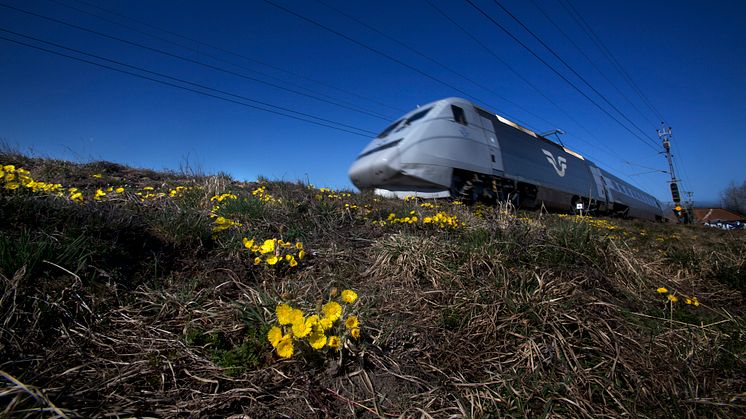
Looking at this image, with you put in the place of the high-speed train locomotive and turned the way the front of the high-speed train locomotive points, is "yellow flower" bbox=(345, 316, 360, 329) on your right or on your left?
on your left

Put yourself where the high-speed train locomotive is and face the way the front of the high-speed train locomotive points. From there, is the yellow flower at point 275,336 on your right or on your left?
on your left

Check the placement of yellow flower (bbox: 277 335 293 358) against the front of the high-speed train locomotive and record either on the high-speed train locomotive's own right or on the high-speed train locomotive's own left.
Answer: on the high-speed train locomotive's own left

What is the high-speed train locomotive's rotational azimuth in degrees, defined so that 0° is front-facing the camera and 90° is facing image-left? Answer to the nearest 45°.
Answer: approximately 45°

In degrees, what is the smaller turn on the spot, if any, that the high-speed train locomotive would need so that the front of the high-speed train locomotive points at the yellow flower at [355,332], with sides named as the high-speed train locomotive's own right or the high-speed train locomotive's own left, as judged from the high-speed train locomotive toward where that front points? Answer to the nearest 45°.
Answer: approximately 45° to the high-speed train locomotive's own left

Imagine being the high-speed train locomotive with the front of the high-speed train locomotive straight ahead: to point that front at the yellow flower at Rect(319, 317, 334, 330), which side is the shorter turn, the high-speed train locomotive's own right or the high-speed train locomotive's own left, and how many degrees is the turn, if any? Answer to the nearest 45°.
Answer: approximately 45° to the high-speed train locomotive's own left

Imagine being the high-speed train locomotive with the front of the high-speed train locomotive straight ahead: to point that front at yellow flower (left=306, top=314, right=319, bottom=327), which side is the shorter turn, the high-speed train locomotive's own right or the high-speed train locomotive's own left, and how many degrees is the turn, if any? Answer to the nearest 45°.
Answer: approximately 45° to the high-speed train locomotive's own left

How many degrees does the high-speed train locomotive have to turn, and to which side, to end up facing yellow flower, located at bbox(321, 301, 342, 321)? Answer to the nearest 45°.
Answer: approximately 45° to its left
